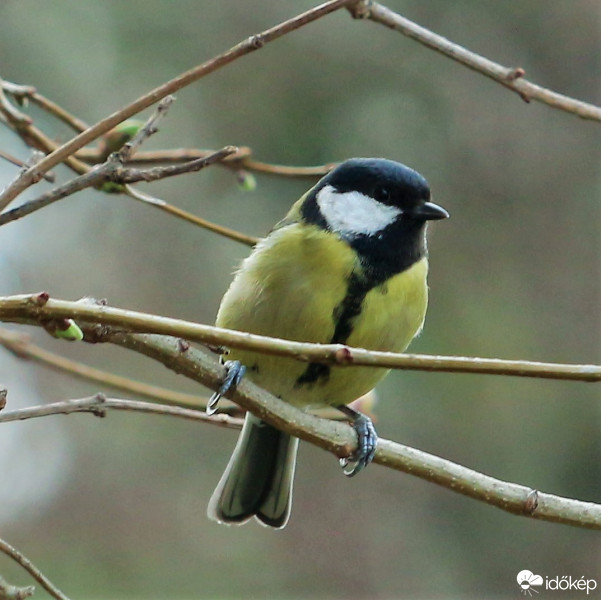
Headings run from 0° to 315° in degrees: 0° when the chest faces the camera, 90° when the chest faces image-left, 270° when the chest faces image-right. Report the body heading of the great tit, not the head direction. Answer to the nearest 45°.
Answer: approximately 315°

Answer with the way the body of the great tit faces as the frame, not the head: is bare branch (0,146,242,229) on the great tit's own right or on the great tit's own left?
on the great tit's own right

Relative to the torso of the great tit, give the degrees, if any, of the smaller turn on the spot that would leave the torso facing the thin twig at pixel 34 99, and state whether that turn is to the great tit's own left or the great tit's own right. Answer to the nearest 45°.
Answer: approximately 90° to the great tit's own right

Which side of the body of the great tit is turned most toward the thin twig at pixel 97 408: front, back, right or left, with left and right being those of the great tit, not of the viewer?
right

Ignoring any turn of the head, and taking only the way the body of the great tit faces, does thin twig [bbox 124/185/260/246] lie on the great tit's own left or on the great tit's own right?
on the great tit's own right

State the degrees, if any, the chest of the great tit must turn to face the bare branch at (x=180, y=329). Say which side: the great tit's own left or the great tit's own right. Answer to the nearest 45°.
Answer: approximately 45° to the great tit's own right
